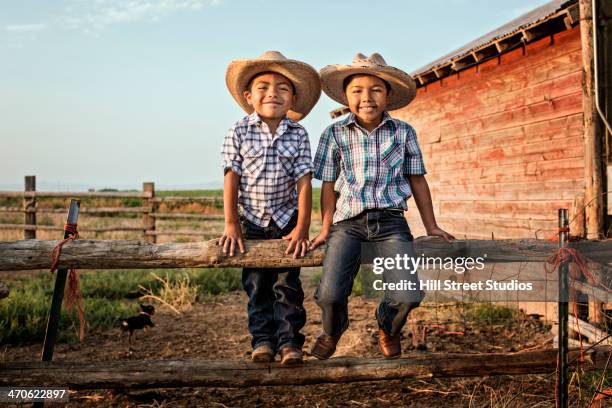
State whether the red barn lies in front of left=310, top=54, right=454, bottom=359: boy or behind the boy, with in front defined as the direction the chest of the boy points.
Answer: behind

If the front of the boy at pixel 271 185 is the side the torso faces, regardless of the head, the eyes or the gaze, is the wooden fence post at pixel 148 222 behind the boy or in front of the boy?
behind

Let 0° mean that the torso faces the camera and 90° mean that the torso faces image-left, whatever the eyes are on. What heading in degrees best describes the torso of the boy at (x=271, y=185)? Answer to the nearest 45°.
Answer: approximately 0°

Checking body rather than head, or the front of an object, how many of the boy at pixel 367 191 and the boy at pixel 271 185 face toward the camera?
2

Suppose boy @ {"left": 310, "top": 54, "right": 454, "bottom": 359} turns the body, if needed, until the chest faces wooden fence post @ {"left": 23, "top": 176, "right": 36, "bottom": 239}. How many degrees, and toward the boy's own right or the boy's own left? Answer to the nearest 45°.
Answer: approximately 135° to the boy's own right
